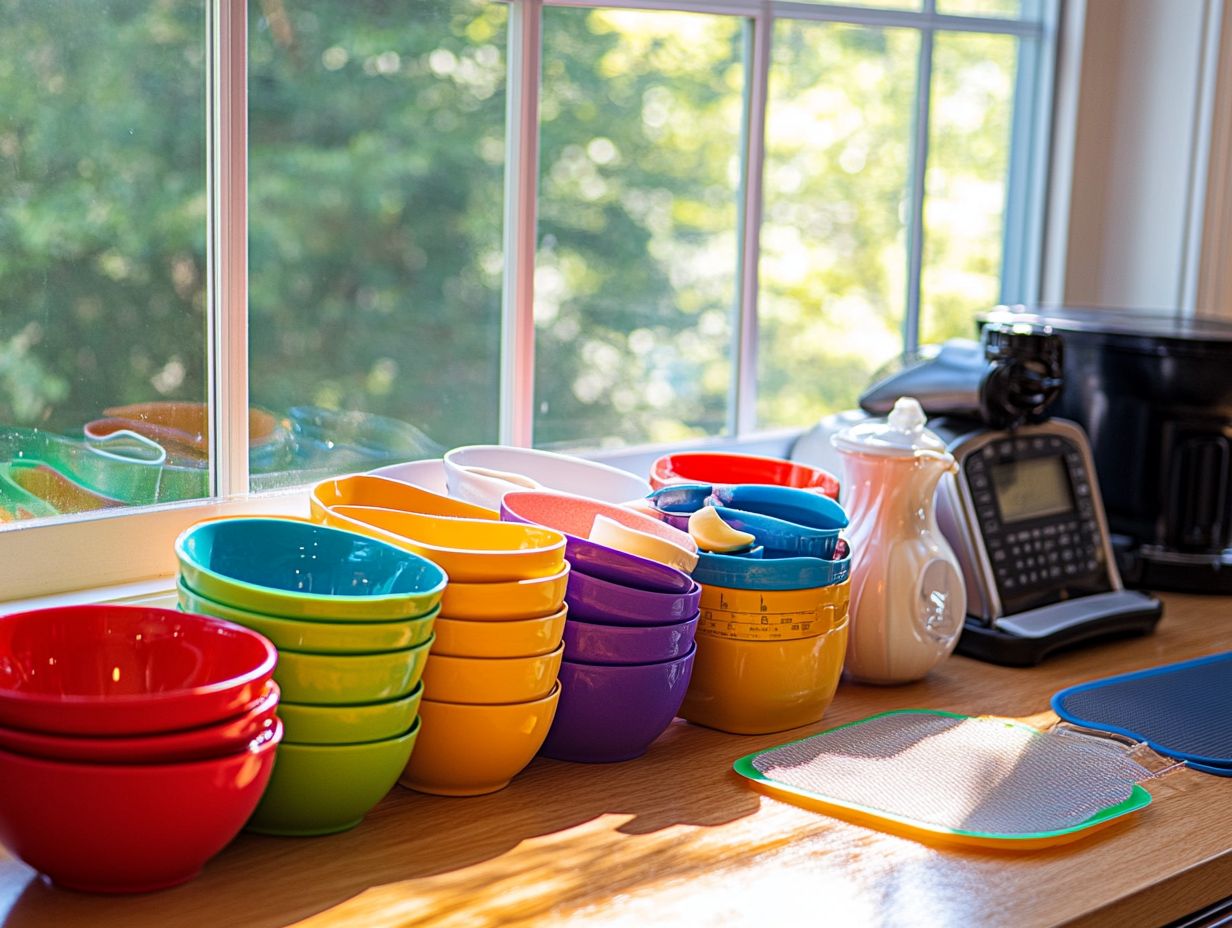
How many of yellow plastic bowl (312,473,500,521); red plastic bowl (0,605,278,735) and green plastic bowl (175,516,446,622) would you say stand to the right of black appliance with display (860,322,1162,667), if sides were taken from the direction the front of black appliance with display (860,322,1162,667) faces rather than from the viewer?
3

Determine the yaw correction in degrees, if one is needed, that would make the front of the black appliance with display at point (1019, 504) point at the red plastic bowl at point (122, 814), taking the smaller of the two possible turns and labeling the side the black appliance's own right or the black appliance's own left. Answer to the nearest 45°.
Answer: approximately 90° to the black appliance's own right

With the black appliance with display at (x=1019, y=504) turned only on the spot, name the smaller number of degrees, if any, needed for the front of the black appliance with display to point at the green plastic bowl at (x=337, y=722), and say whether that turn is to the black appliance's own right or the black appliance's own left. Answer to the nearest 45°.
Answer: approximately 90° to the black appliance's own right

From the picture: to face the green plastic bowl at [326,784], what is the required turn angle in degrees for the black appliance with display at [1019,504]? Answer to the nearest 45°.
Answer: approximately 90° to its right

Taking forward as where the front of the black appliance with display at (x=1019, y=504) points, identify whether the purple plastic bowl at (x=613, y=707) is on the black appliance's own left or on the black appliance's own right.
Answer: on the black appliance's own right

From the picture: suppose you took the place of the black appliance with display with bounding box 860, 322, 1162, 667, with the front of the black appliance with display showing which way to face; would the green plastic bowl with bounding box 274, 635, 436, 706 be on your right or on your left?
on your right

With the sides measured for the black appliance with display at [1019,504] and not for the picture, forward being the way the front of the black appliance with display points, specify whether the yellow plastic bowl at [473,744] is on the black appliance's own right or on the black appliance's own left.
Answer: on the black appliance's own right

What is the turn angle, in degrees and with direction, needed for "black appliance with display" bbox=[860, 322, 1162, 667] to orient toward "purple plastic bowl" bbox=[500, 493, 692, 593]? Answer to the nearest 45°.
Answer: approximately 90° to its right

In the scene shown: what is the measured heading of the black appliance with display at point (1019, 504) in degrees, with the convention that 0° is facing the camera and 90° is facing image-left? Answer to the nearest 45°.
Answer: approximately 315°

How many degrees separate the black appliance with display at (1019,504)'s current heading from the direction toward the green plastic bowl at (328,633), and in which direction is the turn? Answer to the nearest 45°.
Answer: approximately 90° to its right

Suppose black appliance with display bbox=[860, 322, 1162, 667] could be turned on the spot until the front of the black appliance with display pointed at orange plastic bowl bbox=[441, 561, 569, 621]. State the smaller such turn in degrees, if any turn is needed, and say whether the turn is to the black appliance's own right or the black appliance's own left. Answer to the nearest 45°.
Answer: approximately 90° to the black appliance's own right
